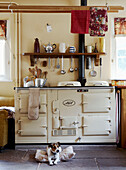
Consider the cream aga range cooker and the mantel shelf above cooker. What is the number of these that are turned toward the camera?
2

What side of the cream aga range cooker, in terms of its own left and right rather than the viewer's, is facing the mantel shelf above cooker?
back

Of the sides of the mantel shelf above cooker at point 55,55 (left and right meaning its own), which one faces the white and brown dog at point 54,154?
front

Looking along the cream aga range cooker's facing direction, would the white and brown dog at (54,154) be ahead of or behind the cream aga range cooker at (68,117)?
ahead

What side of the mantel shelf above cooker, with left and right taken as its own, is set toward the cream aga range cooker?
front

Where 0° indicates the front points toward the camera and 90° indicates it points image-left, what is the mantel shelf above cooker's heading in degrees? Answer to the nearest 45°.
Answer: approximately 0°

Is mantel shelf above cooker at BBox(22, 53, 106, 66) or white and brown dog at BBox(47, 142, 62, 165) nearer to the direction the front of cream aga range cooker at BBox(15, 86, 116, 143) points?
the white and brown dog
